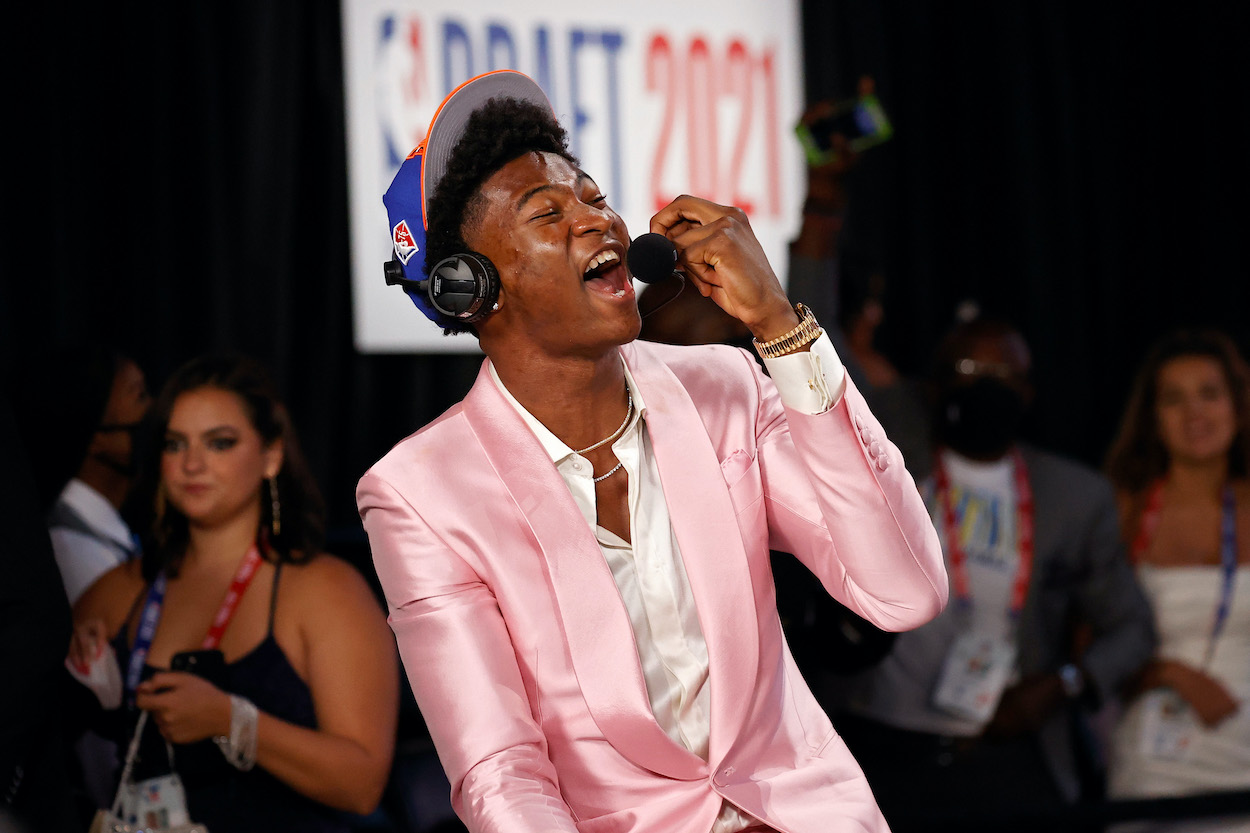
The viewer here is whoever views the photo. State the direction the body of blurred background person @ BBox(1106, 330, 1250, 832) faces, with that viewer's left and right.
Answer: facing the viewer

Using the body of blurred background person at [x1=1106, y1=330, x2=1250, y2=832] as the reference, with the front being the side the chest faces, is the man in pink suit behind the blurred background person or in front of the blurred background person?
in front

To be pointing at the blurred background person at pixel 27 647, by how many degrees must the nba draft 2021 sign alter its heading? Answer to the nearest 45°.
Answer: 0° — it already faces them

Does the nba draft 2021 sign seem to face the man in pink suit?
yes

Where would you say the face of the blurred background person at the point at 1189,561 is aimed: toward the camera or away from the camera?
toward the camera

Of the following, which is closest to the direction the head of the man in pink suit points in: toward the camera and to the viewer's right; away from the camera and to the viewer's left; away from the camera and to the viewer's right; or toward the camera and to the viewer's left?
toward the camera and to the viewer's right

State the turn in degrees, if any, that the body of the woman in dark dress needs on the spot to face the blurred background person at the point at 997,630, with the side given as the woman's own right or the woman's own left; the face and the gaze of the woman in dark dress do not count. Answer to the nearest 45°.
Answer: approximately 135° to the woman's own left

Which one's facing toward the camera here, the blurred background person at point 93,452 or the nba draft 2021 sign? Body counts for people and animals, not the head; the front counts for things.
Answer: the nba draft 2021 sign

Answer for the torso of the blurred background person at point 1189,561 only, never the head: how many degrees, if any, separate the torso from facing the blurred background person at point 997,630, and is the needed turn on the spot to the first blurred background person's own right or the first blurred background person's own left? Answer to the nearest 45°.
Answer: approximately 45° to the first blurred background person's own right

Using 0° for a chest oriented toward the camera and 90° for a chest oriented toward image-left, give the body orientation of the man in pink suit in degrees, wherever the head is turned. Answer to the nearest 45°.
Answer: approximately 315°

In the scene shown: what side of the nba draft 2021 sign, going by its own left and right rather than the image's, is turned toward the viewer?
front

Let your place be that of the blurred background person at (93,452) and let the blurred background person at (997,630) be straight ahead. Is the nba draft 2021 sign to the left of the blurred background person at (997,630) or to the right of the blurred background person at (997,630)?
left
